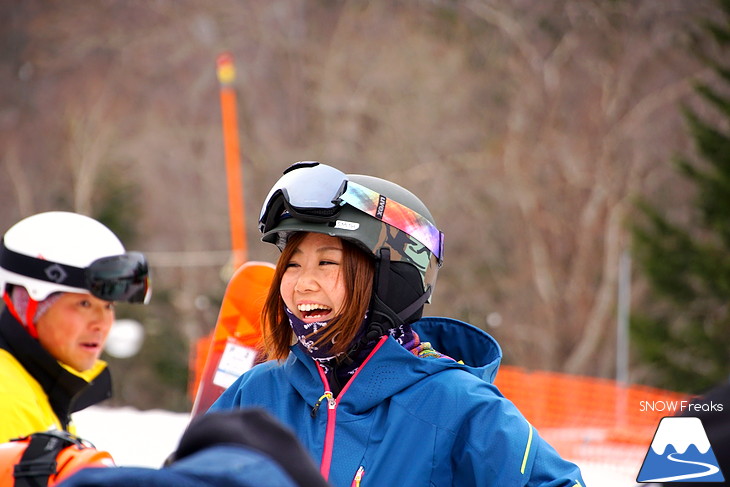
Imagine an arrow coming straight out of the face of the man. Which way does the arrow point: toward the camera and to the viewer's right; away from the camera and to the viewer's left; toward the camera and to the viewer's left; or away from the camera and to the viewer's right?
toward the camera and to the viewer's right

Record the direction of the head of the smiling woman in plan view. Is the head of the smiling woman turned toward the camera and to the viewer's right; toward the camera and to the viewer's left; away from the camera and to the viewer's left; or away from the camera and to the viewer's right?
toward the camera and to the viewer's left

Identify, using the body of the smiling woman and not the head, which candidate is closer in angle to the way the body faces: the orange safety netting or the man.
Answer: the man

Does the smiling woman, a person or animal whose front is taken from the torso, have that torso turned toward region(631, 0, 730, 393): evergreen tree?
no

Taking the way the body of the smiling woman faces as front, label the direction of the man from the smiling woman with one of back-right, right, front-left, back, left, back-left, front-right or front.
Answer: right

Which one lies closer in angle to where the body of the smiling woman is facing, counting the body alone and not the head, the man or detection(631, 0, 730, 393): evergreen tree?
the man

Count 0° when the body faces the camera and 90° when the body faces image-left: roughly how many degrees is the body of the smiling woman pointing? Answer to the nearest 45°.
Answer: approximately 45°

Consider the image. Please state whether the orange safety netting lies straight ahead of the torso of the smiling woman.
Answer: no
